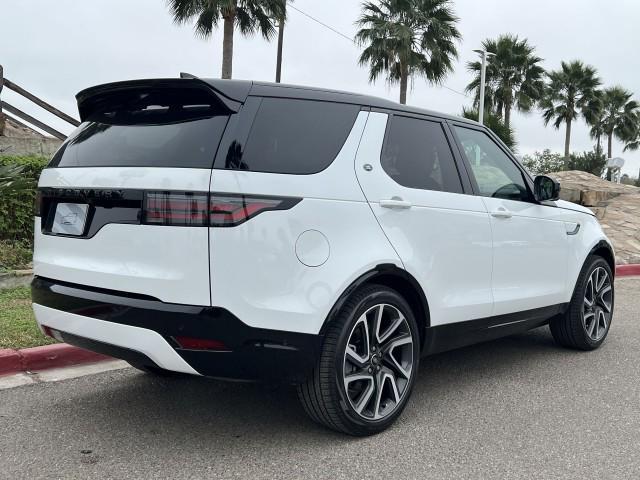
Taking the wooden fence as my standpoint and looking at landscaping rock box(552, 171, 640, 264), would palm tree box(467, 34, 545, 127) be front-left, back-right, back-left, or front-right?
front-left

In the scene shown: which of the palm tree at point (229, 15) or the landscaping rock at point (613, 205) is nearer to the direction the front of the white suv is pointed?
the landscaping rock

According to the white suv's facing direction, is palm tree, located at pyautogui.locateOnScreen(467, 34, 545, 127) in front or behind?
in front

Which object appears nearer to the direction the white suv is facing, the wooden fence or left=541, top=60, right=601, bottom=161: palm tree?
the palm tree

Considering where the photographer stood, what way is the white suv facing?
facing away from the viewer and to the right of the viewer

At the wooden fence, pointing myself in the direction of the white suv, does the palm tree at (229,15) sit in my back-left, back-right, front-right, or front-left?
back-left

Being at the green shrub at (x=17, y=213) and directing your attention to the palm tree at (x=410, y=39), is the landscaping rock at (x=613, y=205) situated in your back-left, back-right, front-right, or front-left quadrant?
front-right

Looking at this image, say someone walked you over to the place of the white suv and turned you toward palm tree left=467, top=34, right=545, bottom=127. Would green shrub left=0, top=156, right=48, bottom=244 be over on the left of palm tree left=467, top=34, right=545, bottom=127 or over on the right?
left

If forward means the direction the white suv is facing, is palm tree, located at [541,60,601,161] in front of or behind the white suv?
in front

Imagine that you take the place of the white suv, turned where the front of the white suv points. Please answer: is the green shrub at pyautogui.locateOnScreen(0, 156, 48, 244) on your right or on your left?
on your left

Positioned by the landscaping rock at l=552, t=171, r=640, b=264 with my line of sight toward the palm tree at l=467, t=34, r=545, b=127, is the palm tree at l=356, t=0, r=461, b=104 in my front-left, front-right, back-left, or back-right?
front-left

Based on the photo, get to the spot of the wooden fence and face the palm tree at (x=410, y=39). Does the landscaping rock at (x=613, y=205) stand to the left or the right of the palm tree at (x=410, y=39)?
right

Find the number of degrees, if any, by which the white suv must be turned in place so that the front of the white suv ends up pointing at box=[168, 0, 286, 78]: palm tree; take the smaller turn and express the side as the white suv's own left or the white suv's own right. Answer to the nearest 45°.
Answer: approximately 45° to the white suv's own left

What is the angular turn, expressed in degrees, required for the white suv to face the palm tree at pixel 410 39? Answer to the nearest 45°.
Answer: approximately 45° to its left
